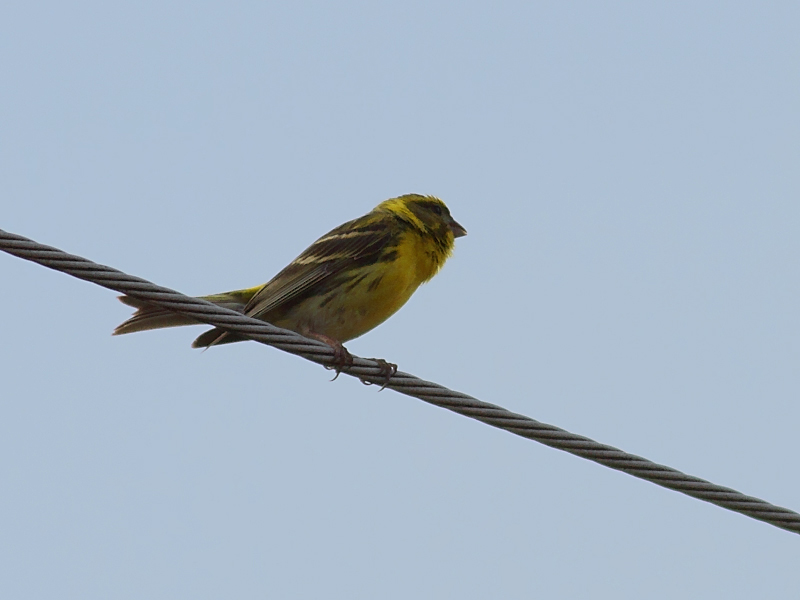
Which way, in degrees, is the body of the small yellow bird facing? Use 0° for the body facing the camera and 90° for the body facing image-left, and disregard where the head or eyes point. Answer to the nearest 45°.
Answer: approximately 270°
